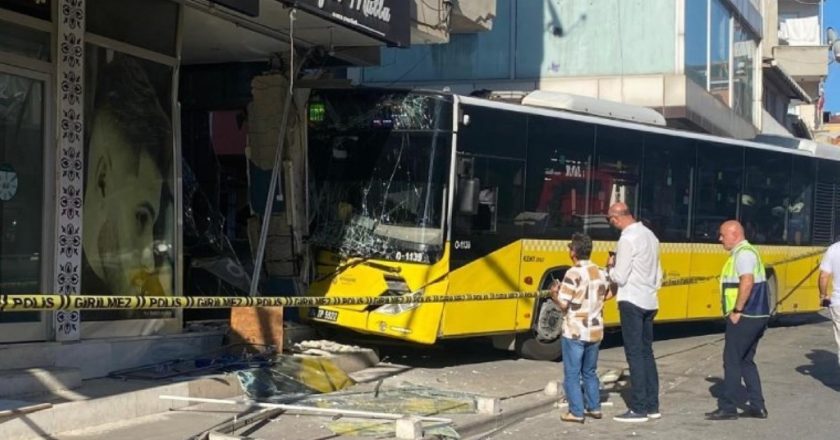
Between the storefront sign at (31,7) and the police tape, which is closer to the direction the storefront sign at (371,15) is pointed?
the police tape

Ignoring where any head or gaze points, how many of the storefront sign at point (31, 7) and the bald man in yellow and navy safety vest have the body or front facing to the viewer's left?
1

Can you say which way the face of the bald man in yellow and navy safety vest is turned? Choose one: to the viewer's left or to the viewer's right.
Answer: to the viewer's left

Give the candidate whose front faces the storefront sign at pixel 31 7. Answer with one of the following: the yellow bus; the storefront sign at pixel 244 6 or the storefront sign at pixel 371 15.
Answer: the yellow bus

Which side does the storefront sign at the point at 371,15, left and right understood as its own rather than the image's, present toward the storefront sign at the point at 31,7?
right

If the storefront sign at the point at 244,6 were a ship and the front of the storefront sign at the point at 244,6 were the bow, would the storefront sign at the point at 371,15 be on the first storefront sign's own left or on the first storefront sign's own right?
on the first storefront sign's own left

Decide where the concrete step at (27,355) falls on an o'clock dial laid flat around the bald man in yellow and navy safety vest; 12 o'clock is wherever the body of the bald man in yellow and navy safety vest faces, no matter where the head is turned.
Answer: The concrete step is roughly at 11 o'clock from the bald man in yellow and navy safety vest.

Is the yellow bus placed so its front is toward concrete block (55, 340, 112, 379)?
yes

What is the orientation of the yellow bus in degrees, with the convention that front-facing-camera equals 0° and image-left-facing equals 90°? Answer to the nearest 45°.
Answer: approximately 45°

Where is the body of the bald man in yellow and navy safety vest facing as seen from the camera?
to the viewer's left

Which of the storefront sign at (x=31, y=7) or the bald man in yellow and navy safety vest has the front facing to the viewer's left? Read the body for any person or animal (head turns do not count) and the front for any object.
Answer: the bald man in yellow and navy safety vest
